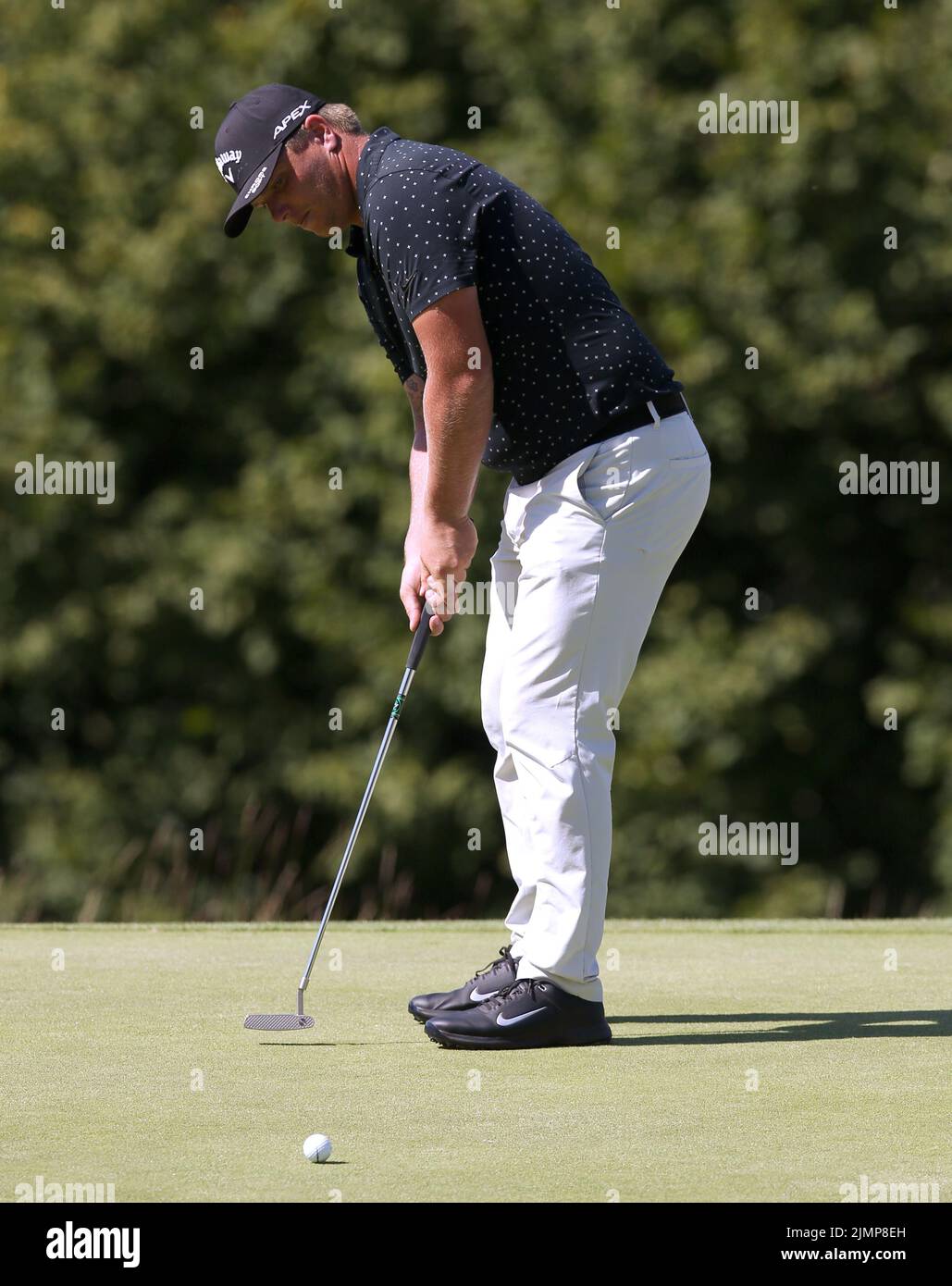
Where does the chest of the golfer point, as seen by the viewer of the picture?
to the viewer's left
